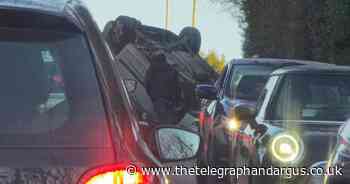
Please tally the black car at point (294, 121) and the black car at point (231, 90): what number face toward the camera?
2

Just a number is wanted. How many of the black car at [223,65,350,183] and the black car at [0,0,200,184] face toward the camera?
1

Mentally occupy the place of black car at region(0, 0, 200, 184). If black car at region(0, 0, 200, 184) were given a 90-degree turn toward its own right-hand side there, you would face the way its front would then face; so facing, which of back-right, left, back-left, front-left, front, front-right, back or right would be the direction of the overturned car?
left

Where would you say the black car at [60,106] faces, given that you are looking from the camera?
facing away from the viewer

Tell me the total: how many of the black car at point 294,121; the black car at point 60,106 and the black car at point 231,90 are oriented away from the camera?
1

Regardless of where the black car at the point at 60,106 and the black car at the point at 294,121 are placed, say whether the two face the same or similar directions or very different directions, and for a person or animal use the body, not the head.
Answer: very different directions

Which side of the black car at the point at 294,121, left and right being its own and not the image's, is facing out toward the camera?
front

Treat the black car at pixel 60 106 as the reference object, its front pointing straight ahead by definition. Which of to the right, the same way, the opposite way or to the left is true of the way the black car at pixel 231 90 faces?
the opposite way

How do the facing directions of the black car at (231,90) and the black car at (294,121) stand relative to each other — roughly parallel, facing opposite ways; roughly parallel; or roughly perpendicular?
roughly parallel

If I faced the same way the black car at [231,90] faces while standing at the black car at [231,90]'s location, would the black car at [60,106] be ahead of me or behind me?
ahead
